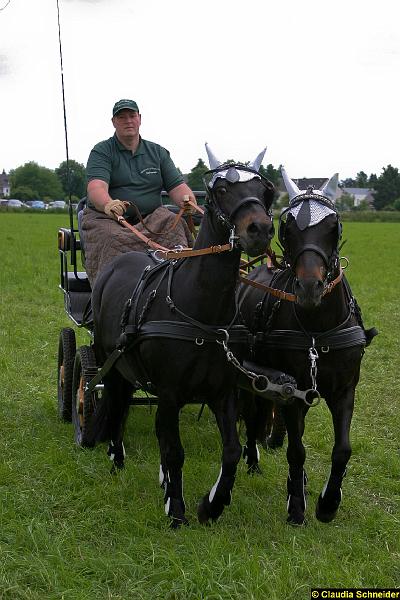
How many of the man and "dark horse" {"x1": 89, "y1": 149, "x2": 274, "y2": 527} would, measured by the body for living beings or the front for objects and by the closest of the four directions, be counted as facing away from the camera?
0

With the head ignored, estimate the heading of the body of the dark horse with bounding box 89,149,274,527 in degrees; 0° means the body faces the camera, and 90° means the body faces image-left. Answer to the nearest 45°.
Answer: approximately 315°

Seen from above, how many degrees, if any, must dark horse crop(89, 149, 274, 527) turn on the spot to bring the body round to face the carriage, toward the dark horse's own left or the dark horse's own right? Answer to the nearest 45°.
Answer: approximately 180°

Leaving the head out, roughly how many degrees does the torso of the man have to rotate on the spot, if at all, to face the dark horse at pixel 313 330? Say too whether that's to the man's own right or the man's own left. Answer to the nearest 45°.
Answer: approximately 45° to the man's own left

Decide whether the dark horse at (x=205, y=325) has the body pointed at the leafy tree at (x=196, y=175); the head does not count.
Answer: no

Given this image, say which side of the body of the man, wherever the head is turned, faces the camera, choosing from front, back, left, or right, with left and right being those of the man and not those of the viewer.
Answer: front

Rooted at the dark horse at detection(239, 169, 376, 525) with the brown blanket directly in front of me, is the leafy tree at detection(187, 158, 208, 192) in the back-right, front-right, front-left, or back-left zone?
front-right

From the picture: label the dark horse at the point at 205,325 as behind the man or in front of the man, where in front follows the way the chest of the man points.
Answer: in front

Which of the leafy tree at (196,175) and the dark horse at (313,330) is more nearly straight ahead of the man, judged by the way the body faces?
the dark horse

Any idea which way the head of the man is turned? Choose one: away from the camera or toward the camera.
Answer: toward the camera

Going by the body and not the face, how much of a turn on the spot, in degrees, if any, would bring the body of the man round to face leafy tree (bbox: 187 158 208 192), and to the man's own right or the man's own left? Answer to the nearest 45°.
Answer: approximately 180°
